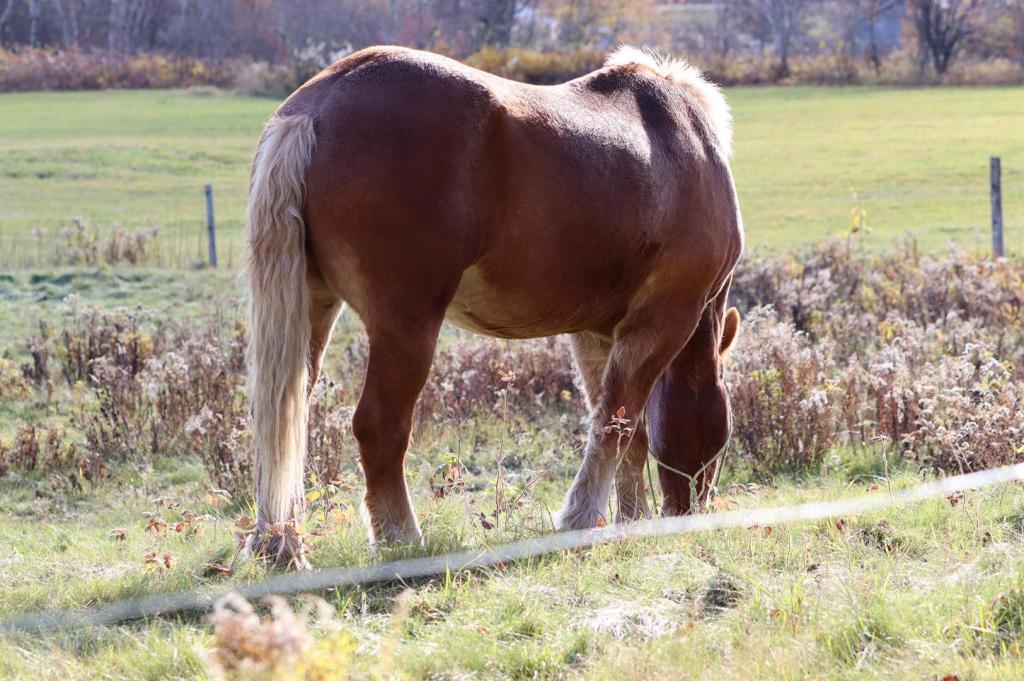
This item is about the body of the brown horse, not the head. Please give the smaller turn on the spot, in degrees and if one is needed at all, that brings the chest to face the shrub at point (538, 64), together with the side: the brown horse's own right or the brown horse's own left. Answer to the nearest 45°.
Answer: approximately 45° to the brown horse's own left

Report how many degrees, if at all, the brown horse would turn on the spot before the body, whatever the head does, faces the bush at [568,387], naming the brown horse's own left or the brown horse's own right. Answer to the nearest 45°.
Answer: approximately 45° to the brown horse's own left

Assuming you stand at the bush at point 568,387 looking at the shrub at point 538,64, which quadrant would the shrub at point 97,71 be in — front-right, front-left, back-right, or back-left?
front-left

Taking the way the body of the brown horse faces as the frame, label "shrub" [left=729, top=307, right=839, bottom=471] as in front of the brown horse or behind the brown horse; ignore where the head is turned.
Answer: in front

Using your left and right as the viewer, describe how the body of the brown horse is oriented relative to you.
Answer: facing away from the viewer and to the right of the viewer

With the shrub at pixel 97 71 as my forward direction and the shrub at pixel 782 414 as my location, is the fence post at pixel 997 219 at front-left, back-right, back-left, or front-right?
front-right

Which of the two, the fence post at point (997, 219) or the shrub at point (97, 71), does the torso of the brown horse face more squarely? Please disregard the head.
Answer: the fence post

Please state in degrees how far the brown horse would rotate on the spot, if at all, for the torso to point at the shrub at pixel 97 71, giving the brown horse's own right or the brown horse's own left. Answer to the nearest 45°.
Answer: approximately 45° to the brown horse's own left
